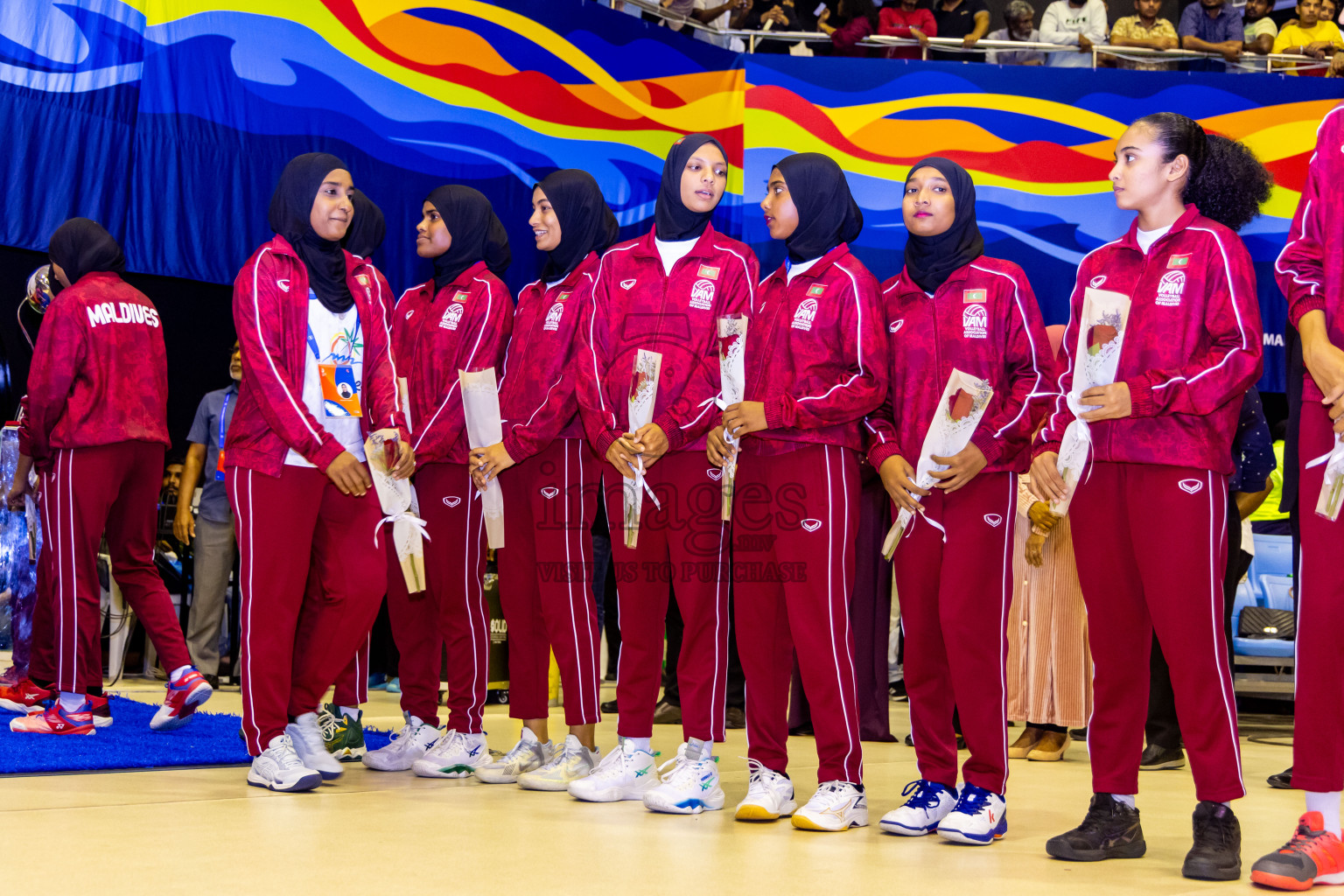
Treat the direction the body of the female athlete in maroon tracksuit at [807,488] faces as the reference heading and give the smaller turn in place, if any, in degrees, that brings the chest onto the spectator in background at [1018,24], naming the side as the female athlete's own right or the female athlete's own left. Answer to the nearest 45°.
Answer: approximately 135° to the female athlete's own right

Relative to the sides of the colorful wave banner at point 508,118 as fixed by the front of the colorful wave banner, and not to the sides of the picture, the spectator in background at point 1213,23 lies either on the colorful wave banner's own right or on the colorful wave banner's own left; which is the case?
on the colorful wave banner's own left

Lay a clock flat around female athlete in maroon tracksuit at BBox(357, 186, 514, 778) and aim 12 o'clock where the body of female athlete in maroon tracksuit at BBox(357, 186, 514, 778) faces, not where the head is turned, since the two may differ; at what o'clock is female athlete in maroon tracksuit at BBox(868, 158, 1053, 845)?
female athlete in maroon tracksuit at BBox(868, 158, 1053, 845) is roughly at 9 o'clock from female athlete in maroon tracksuit at BBox(357, 186, 514, 778).

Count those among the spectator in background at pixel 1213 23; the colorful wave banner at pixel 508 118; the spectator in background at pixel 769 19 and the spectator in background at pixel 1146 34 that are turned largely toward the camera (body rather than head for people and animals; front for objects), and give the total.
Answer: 4

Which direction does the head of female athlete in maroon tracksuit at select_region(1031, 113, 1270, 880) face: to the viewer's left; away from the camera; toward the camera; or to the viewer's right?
to the viewer's left

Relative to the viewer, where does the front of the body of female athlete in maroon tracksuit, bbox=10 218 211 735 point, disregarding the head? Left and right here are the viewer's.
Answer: facing away from the viewer and to the left of the viewer

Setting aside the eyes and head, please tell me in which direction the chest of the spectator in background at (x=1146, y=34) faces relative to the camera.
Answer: toward the camera

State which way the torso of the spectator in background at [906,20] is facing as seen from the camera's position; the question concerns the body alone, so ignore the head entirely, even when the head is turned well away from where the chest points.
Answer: toward the camera

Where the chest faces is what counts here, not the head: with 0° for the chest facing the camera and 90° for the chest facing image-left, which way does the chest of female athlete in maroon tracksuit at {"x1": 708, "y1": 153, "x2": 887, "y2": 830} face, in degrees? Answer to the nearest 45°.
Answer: approximately 45°

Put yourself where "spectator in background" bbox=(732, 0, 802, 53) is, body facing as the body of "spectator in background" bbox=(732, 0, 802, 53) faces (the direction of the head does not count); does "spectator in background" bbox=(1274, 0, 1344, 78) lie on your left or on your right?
on your left

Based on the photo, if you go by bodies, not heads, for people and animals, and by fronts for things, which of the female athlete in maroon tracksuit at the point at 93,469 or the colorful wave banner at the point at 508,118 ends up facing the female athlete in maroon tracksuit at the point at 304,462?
the colorful wave banner

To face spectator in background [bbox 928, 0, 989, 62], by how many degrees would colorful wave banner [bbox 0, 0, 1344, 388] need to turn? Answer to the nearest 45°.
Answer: approximately 135° to its left

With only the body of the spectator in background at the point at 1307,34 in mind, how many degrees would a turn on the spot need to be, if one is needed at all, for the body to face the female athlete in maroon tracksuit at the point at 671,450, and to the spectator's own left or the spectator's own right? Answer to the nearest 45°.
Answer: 0° — they already face them

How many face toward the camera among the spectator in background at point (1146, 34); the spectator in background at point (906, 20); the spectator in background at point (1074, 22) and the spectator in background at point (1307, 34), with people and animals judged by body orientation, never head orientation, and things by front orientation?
4
